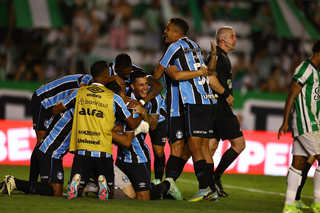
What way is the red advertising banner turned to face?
toward the camera

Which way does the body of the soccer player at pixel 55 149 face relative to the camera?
to the viewer's right

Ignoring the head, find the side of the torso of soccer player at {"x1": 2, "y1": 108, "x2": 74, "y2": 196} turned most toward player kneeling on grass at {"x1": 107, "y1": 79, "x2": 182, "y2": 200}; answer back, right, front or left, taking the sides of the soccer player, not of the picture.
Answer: front

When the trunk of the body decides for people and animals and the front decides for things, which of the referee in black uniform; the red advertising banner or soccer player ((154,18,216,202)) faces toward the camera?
the red advertising banner
